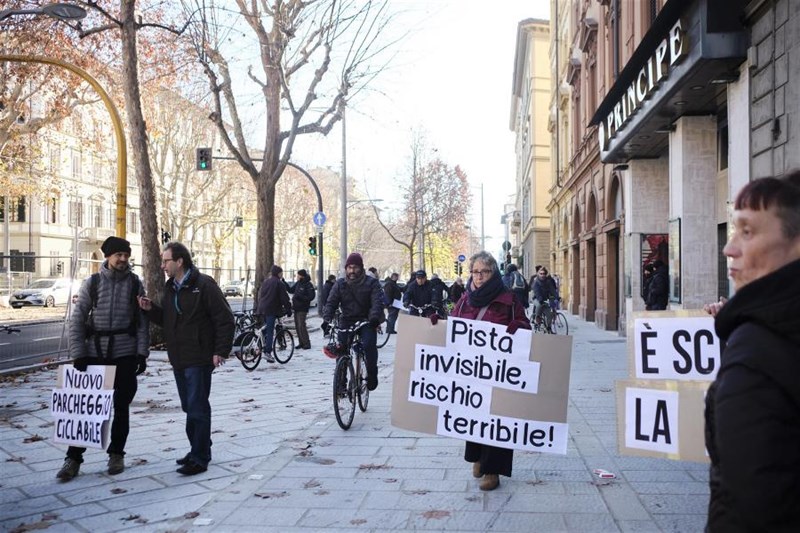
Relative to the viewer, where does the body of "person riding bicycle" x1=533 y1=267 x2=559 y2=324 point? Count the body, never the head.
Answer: toward the camera

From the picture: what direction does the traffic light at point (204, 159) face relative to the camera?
toward the camera

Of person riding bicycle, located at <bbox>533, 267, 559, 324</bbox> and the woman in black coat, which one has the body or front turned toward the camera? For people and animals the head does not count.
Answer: the person riding bicycle

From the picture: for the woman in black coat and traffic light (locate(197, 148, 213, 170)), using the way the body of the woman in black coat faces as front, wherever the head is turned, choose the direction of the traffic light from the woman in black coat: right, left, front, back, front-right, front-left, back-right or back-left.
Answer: front-right

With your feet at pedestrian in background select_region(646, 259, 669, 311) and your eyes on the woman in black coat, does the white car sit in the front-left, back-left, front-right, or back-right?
back-right

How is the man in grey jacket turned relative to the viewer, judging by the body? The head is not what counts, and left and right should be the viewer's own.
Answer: facing the viewer

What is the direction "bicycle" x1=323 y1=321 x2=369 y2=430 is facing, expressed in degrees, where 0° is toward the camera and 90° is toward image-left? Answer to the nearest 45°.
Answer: approximately 0°

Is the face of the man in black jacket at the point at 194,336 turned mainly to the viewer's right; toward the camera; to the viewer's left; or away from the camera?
to the viewer's left

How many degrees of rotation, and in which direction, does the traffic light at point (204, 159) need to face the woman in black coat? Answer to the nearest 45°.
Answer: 0° — it already faces them

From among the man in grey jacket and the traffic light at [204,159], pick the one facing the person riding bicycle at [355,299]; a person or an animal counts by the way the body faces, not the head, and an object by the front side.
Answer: the traffic light

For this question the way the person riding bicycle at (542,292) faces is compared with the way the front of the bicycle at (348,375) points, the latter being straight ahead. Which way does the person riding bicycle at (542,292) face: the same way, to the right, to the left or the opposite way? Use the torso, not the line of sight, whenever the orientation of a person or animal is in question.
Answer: the same way

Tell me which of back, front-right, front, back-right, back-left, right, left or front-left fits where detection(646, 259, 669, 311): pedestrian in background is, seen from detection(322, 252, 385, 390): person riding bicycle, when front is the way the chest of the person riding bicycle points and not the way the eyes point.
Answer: back-left

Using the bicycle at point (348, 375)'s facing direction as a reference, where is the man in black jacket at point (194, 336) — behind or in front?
in front
